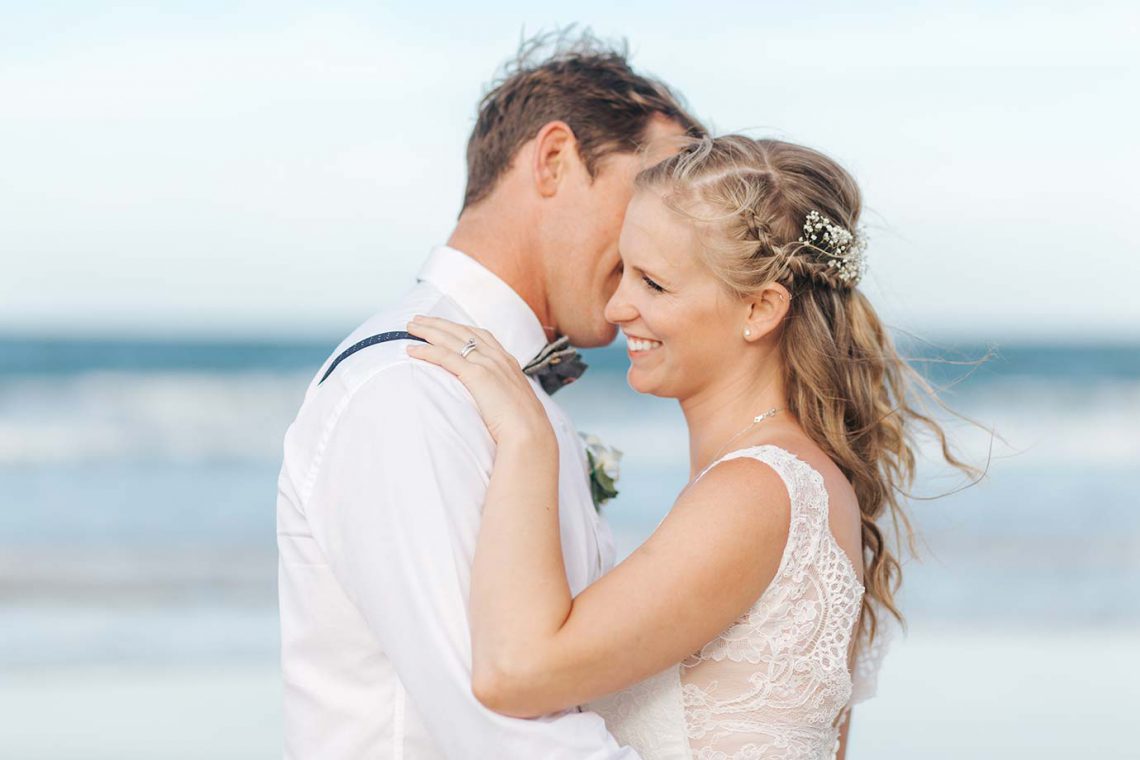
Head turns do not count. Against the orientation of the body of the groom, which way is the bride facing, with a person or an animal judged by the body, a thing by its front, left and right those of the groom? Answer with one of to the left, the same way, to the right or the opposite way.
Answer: the opposite way

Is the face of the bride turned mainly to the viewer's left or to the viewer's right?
to the viewer's left

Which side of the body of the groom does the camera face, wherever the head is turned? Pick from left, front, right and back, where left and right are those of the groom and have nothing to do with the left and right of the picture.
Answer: right

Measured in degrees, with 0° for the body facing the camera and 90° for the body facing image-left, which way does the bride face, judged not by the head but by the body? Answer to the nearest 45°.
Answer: approximately 90°
